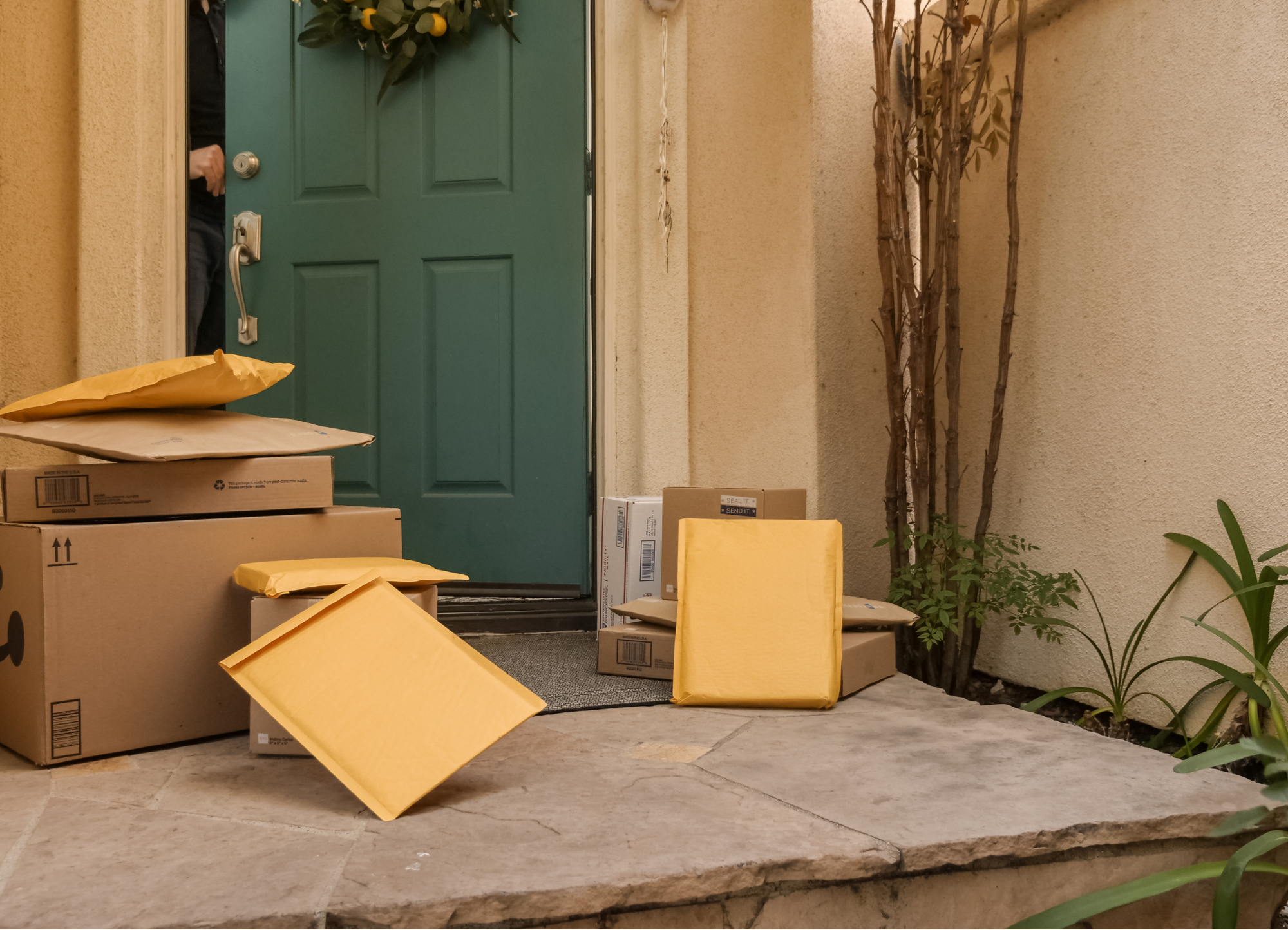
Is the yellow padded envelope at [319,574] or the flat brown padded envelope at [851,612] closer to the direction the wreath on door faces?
the yellow padded envelope

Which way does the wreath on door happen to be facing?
toward the camera

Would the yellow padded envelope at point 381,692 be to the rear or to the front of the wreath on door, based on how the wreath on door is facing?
to the front

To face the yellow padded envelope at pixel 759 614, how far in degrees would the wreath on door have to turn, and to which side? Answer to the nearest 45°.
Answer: approximately 45° to its left

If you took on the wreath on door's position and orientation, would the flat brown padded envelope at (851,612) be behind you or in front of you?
in front

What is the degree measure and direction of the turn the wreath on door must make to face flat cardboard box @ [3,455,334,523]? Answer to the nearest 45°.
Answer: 0° — it already faces it

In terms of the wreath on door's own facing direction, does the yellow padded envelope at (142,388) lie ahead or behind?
ahead
